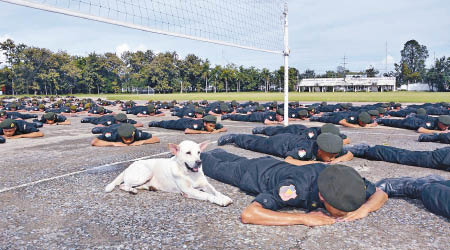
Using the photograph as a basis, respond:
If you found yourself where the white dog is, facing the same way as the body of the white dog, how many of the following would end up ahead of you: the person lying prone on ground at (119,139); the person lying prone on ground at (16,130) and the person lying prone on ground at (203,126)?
0

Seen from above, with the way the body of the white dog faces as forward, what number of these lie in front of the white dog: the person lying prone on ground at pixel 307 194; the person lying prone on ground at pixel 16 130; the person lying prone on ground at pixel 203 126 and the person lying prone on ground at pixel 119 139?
1

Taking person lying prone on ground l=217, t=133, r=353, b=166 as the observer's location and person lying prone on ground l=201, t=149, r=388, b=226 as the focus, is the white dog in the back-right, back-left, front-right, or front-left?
front-right

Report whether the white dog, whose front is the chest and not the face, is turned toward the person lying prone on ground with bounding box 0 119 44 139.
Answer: no

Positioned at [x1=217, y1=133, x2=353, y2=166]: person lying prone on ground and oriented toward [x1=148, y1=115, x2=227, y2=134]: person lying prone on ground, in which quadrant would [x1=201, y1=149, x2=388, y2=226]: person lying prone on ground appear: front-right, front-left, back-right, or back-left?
back-left

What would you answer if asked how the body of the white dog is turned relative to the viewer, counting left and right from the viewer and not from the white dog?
facing the viewer and to the right of the viewer

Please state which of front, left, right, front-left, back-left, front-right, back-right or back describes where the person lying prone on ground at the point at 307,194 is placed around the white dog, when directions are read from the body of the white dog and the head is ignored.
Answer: front

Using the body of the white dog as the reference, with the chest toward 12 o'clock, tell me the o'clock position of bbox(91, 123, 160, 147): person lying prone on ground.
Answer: The person lying prone on ground is roughly at 7 o'clock from the white dog.

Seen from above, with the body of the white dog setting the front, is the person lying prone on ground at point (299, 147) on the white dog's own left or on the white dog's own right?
on the white dog's own left

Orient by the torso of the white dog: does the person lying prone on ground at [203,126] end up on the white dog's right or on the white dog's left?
on the white dog's left

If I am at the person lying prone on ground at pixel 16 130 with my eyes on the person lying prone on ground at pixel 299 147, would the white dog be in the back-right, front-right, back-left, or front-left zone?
front-right

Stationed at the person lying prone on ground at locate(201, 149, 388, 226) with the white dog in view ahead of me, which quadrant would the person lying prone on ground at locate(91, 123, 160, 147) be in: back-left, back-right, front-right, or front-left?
front-right
